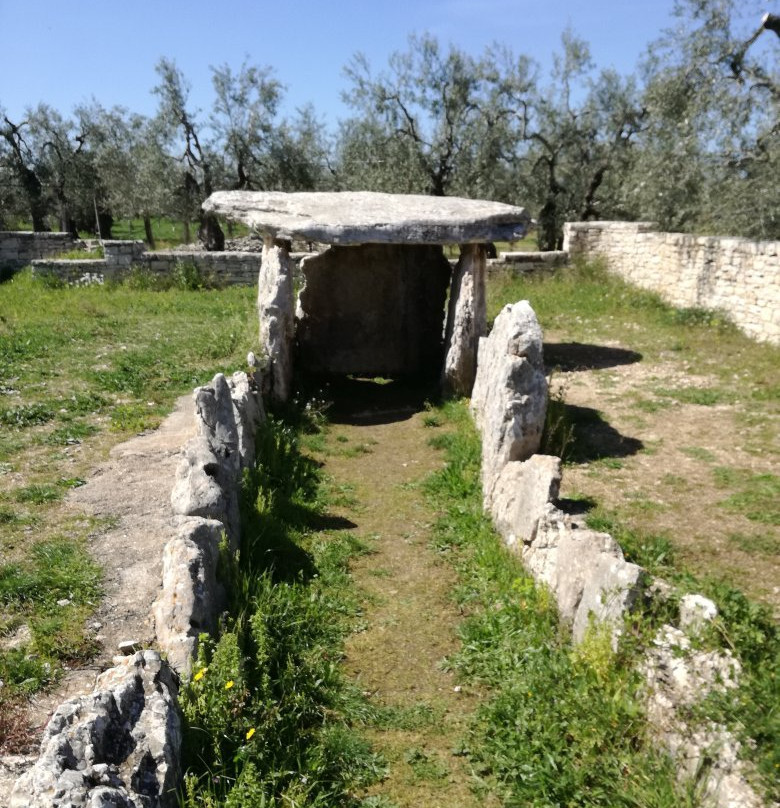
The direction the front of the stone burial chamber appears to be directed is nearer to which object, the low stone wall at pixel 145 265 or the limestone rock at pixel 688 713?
the limestone rock

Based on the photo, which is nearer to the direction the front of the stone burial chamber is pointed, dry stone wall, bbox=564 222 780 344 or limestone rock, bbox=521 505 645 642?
the limestone rock

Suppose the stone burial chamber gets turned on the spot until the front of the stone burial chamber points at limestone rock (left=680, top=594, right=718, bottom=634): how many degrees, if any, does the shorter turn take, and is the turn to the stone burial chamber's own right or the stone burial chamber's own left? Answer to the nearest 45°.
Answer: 0° — it already faces it

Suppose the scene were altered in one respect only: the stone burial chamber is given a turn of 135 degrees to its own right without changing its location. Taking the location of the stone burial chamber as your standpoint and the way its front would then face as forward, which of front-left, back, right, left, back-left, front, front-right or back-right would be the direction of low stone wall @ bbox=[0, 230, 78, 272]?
front

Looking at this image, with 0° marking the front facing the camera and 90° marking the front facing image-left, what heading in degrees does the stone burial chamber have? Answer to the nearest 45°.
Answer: approximately 0°

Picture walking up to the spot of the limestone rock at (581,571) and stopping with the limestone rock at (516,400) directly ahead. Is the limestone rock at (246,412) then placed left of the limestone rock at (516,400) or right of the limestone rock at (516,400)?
left

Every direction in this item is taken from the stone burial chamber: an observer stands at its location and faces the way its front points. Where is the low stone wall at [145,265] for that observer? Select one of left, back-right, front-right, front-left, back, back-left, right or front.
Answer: back-right

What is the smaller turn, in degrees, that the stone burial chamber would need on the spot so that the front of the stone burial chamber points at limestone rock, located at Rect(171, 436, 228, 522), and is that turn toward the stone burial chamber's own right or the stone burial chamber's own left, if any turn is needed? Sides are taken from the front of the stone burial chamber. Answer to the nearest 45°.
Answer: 0° — it already faces it
